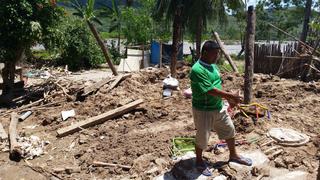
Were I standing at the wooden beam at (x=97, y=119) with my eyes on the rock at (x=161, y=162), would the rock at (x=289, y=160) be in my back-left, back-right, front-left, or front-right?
front-left

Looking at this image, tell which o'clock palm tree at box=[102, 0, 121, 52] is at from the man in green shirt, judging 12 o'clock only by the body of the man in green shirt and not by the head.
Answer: The palm tree is roughly at 7 o'clock from the man in green shirt.

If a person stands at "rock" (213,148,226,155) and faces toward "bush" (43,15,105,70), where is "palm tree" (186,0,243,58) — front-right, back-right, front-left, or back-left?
front-right

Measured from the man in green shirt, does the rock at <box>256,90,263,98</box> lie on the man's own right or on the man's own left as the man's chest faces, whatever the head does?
on the man's own left

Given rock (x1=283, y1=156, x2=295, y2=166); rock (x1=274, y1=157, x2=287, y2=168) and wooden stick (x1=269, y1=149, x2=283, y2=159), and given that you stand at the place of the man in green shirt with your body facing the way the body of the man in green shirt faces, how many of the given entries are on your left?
3

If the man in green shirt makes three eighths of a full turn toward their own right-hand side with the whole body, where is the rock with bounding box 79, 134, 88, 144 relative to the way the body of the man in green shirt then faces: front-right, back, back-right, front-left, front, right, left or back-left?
front-right

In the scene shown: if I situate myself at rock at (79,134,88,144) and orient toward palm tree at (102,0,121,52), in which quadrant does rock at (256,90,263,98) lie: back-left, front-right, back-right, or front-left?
front-right

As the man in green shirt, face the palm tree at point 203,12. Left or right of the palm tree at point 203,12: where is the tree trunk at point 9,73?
left

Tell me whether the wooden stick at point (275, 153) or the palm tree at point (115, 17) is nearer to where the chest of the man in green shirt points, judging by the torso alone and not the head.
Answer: the wooden stick

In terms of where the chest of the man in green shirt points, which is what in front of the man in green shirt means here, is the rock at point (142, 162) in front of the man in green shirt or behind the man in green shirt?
behind

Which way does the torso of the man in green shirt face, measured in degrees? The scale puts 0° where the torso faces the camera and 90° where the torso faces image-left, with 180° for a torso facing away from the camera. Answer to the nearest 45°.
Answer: approximately 315°
